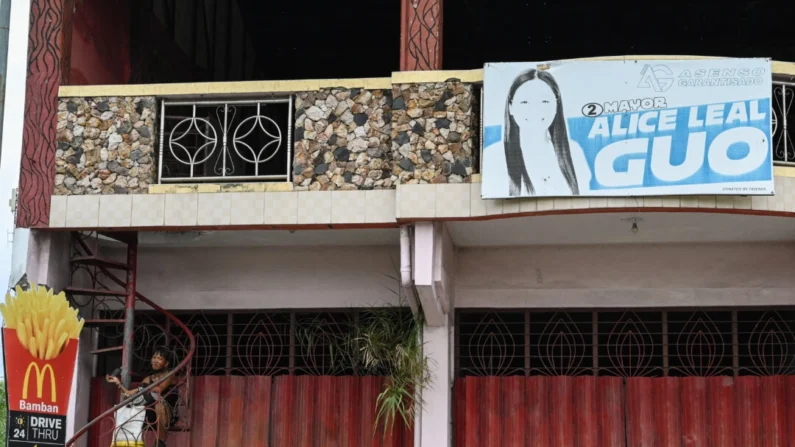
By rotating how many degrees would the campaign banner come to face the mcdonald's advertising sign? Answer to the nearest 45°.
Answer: approximately 90° to its right

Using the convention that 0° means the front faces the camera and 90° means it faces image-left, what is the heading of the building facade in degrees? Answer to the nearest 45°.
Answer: approximately 0°

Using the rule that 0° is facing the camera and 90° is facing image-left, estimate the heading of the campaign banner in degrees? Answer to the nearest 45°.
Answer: approximately 0°

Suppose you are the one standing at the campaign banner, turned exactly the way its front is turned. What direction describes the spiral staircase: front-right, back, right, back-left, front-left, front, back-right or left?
right

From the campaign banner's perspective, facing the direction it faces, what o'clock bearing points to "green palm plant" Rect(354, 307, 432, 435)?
The green palm plant is roughly at 4 o'clock from the campaign banner.
